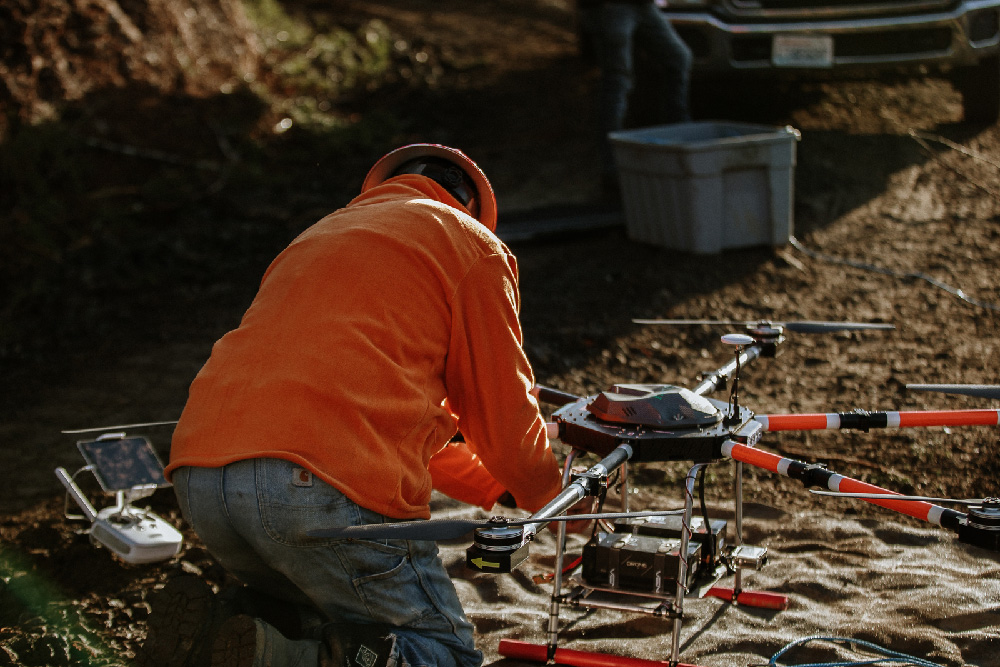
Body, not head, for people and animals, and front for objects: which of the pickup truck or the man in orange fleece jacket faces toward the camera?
the pickup truck

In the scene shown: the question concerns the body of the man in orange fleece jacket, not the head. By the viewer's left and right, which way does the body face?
facing away from the viewer and to the right of the viewer

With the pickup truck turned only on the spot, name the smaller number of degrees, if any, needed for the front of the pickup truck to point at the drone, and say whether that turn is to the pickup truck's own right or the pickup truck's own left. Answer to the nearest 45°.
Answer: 0° — it already faces it

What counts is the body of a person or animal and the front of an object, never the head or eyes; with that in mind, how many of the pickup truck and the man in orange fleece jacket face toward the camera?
1

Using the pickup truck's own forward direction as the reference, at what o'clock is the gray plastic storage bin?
The gray plastic storage bin is roughly at 1 o'clock from the pickup truck.

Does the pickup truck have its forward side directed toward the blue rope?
yes

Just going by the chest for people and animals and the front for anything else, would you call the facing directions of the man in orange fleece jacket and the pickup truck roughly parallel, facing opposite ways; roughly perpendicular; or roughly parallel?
roughly parallel, facing opposite ways

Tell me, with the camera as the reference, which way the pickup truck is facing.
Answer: facing the viewer

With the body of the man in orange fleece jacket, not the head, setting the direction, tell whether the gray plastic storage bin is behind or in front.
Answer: in front

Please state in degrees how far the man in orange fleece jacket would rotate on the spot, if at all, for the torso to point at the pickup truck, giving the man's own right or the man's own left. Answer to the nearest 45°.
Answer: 0° — they already face it
